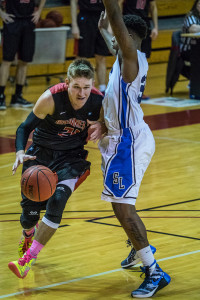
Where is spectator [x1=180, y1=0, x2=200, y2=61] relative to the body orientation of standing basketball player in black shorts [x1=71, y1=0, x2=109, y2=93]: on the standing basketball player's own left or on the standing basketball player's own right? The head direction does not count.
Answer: on the standing basketball player's own left

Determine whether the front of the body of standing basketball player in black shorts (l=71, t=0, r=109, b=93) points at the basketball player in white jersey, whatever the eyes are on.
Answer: yes

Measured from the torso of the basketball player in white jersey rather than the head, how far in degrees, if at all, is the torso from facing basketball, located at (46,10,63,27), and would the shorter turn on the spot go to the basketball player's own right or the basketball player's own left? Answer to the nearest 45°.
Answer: approximately 90° to the basketball player's own right

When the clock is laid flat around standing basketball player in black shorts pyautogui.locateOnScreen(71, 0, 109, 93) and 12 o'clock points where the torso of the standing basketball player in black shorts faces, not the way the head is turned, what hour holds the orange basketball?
The orange basketball is roughly at 12 o'clock from the standing basketball player in black shorts.

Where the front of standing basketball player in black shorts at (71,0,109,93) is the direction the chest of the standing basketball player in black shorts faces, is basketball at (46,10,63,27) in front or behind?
behind

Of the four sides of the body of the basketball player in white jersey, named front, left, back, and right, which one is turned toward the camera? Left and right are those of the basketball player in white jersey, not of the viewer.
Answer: left

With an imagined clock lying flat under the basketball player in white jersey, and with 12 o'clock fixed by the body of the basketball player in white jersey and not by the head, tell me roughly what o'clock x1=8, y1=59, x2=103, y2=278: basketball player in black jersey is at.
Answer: The basketball player in black jersey is roughly at 1 o'clock from the basketball player in white jersey.

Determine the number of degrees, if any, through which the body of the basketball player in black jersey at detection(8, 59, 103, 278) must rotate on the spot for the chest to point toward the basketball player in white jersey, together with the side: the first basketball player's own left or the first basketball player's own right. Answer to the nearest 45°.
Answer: approximately 45° to the first basketball player's own left

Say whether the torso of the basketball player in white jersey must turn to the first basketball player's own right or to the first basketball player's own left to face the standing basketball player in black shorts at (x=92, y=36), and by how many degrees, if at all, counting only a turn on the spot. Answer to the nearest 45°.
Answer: approximately 90° to the first basketball player's own right

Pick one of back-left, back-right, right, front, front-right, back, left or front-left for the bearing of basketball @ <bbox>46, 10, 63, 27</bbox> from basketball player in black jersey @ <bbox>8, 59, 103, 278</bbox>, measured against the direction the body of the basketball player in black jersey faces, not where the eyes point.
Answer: back

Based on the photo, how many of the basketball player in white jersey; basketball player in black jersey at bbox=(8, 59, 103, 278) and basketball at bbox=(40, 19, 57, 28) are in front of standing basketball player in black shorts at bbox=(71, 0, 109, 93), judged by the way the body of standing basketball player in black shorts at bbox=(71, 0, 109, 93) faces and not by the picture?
2
